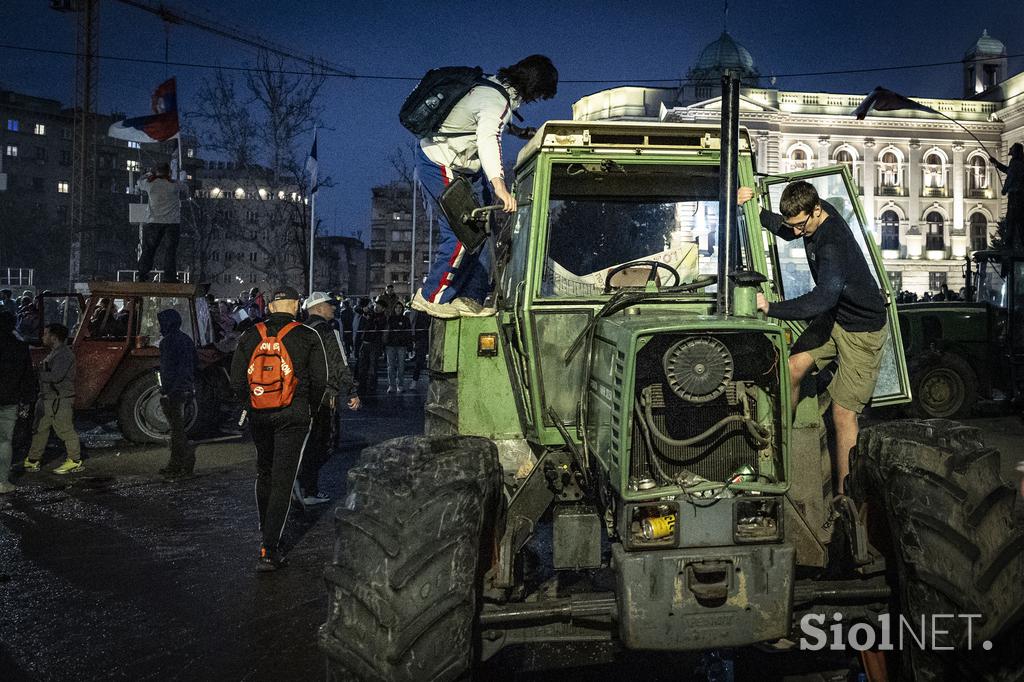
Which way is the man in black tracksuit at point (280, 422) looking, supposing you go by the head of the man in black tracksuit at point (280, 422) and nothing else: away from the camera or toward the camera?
away from the camera

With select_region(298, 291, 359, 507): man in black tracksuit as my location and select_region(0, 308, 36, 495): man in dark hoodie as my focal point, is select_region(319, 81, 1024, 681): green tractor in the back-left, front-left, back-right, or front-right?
back-left

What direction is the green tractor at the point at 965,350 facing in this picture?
to the viewer's left

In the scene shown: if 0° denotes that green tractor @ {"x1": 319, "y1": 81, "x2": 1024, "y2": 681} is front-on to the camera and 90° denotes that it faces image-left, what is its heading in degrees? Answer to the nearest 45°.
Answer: approximately 0°

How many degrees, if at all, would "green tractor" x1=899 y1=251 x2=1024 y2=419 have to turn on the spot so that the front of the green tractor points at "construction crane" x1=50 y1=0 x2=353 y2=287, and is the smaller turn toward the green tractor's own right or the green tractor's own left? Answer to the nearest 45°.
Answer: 0° — it already faces it

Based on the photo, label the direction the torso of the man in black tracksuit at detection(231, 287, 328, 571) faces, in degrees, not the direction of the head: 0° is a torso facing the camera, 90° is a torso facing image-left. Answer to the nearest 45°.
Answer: approximately 180°

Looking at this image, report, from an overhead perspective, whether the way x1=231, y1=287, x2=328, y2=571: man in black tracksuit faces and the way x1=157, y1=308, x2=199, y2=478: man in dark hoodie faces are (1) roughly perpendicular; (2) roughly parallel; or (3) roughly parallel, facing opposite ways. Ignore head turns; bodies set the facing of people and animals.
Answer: roughly perpendicular

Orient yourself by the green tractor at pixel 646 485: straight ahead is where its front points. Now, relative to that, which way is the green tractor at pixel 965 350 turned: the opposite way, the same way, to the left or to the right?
to the right

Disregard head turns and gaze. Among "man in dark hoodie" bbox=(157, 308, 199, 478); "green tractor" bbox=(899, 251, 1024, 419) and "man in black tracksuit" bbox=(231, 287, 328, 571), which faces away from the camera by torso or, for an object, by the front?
the man in black tracksuit
